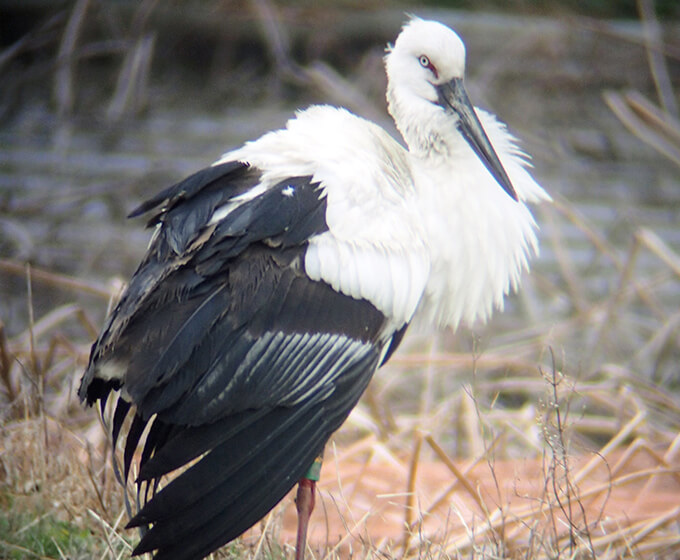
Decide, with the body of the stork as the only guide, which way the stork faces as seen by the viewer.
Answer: to the viewer's right

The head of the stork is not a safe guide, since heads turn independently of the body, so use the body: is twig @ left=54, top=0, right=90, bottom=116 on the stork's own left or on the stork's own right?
on the stork's own left
